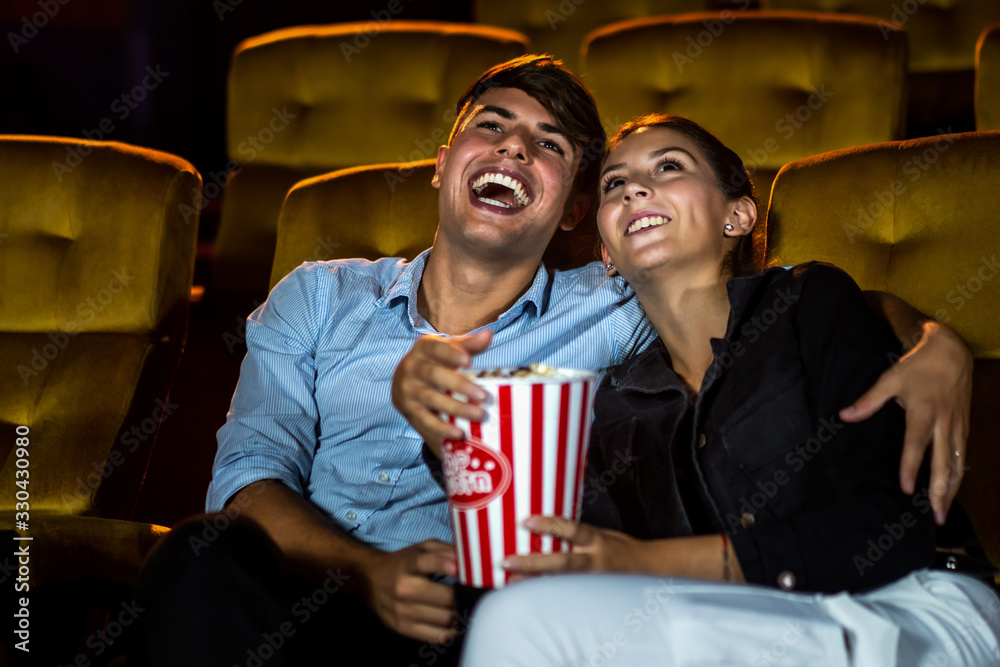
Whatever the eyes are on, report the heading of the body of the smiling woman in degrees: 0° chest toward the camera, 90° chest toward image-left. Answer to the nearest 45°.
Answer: approximately 45°

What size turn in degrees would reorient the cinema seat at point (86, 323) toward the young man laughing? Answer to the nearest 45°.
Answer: approximately 45° to its left

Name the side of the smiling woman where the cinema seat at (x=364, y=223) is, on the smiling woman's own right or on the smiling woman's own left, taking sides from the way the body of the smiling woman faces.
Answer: on the smiling woman's own right

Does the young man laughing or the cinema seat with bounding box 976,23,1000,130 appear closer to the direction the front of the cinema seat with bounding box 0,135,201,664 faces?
the young man laughing

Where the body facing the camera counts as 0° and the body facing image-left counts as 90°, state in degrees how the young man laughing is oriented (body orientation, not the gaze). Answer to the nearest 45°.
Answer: approximately 0°
